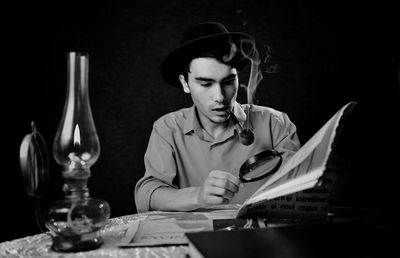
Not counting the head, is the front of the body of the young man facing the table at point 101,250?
yes

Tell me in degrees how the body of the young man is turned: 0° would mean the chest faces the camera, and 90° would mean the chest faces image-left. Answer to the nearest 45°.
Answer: approximately 0°

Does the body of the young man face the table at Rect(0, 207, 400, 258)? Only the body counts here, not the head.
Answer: yes

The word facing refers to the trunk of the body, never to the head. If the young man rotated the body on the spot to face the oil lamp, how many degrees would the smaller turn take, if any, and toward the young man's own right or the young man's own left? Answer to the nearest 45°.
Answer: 0° — they already face it

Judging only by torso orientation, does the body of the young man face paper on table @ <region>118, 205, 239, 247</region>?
yes
